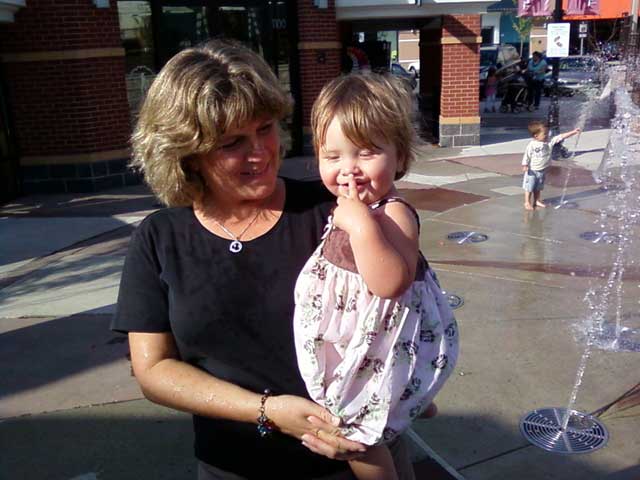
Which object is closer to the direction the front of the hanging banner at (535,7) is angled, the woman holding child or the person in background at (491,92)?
the woman holding child

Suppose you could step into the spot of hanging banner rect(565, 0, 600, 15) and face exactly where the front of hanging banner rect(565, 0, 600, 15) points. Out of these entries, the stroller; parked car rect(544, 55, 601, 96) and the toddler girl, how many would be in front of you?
1

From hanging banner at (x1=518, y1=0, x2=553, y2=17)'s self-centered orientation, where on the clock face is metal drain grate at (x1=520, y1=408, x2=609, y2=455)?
The metal drain grate is roughly at 12 o'clock from the hanging banner.

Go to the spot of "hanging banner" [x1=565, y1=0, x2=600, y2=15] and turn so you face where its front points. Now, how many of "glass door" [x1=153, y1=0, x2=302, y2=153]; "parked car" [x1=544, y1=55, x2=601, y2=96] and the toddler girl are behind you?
1

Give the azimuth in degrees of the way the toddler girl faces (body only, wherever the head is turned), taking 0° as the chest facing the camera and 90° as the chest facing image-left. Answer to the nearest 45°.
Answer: approximately 45°

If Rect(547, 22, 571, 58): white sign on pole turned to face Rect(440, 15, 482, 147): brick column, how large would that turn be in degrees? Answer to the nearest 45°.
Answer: approximately 90° to its right

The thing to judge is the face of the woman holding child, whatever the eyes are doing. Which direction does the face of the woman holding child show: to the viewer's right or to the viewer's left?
to the viewer's right

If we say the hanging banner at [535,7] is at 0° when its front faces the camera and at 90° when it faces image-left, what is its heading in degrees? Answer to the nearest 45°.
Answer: approximately 0°
